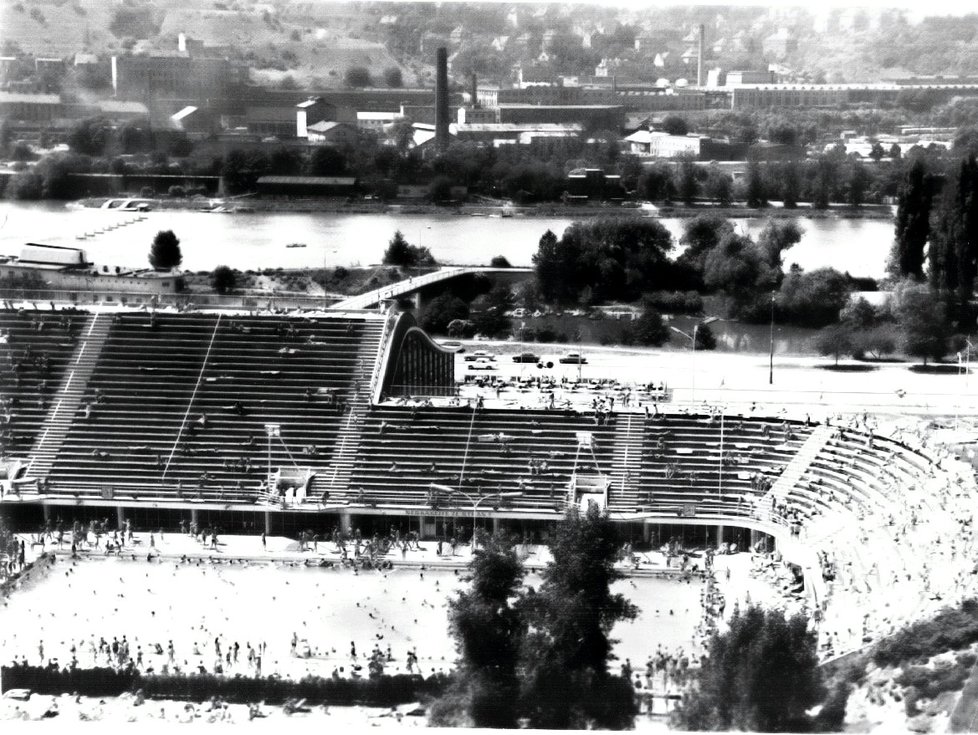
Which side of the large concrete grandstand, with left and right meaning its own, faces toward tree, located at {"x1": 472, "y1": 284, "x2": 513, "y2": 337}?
back

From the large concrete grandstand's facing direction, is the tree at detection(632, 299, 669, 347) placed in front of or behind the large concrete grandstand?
behind

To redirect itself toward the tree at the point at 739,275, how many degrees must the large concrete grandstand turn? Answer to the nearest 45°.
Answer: approximately 135° to its left

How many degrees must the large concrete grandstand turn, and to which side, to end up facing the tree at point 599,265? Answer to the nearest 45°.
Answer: approximately 180°

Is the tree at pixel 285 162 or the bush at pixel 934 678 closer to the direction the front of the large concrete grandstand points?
the bush

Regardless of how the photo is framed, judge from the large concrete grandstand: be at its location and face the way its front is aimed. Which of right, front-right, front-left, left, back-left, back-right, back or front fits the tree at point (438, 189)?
back

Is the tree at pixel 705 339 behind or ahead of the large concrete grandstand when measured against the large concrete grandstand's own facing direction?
behind

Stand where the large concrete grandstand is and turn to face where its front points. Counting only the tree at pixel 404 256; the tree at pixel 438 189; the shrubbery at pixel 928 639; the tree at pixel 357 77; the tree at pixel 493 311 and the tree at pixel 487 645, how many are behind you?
4

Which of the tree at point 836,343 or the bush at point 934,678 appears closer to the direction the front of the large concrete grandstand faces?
the bush

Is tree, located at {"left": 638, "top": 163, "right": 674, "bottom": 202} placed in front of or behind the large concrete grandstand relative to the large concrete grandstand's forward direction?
behind

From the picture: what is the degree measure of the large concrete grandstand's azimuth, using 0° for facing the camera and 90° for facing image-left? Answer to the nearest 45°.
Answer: approximately 0°
